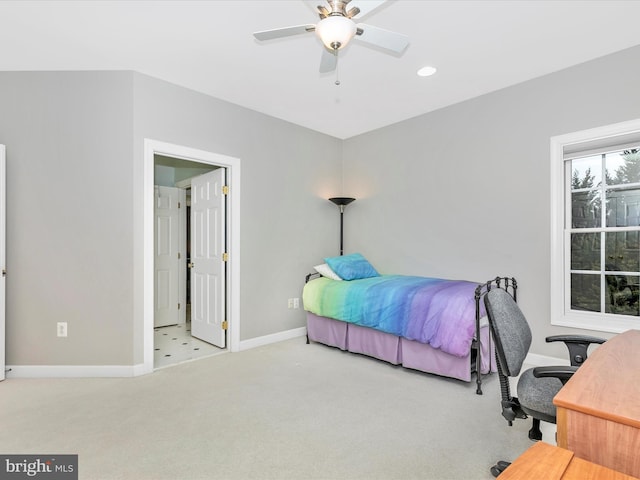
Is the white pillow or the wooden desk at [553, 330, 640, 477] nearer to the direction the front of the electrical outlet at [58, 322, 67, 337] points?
the wooden desk

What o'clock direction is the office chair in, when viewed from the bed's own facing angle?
The office chair is roughly at 1 o'clock from the bed.

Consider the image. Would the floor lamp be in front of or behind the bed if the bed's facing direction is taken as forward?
behind

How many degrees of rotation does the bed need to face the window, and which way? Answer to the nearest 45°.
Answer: approximately 45° to its left

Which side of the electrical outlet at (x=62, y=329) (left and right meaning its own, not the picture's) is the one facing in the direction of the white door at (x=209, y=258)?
left

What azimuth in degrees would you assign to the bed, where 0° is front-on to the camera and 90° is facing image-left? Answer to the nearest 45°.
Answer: approximately 315°

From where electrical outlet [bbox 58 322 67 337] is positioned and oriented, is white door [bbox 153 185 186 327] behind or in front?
behind

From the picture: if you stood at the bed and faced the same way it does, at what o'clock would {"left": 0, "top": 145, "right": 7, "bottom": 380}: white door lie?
The white door is roughly at 4 o'clock from the bed.

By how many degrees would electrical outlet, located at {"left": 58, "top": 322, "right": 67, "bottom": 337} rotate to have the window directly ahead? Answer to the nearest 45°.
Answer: approximately 45° to its left
